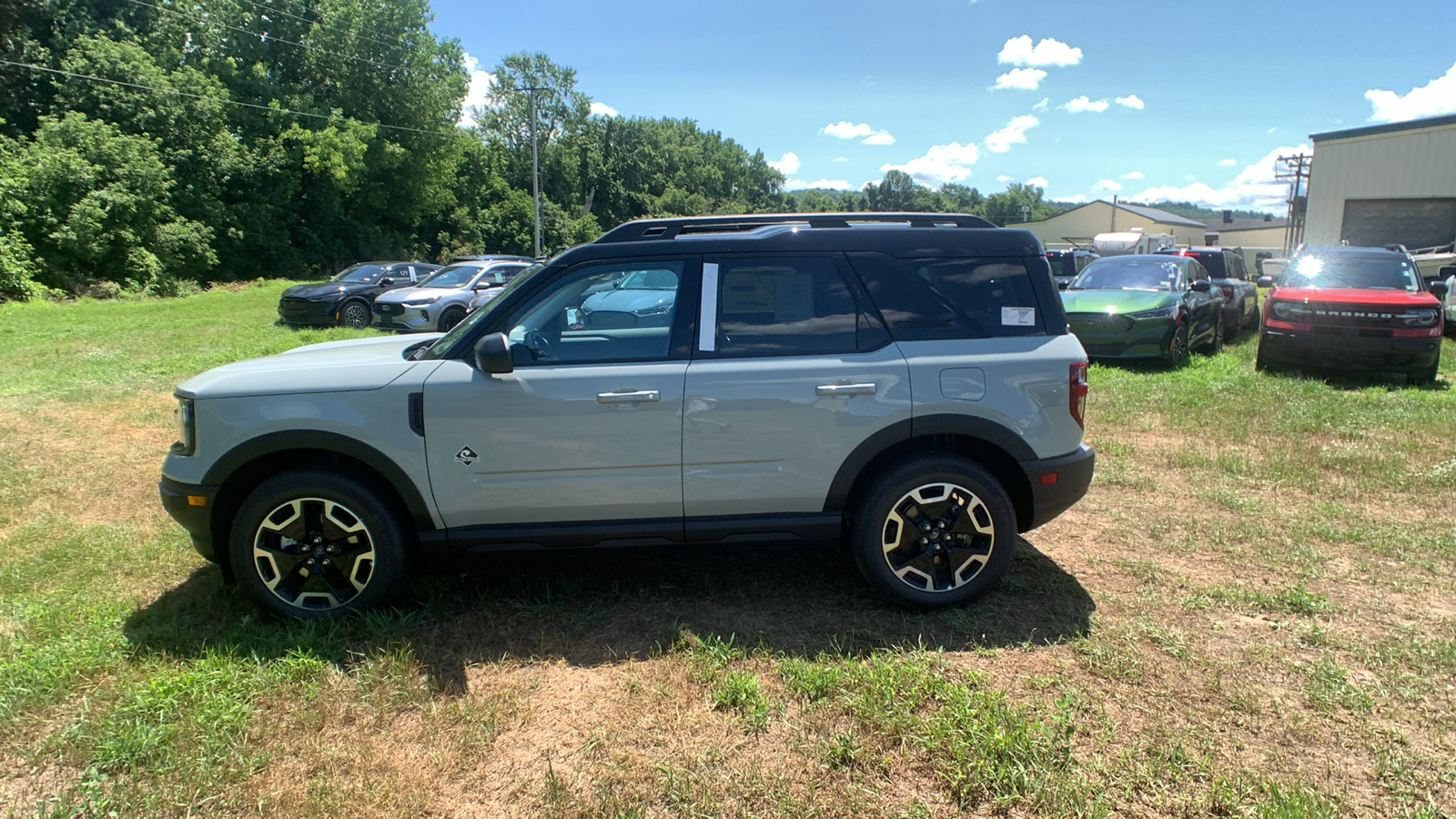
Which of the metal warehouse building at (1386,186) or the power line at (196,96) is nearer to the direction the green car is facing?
the power line

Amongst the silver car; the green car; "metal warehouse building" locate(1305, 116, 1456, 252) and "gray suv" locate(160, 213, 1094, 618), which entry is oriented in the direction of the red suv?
the metal warehouse building

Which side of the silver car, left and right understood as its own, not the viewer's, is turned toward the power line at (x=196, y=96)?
right

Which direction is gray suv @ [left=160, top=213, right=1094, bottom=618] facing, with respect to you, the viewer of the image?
facing to the left of the viewer

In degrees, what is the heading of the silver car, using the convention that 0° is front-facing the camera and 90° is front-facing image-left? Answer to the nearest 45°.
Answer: approximately 45°

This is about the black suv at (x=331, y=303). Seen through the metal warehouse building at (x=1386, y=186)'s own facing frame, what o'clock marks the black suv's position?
The black suv is roughly at 1 o'clock from the metal warehouse building.

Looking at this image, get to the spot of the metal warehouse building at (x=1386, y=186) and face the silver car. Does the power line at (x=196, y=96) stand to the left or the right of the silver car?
right

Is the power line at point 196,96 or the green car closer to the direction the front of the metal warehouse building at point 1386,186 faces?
the green car

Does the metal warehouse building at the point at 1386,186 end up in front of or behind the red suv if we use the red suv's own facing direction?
behind
